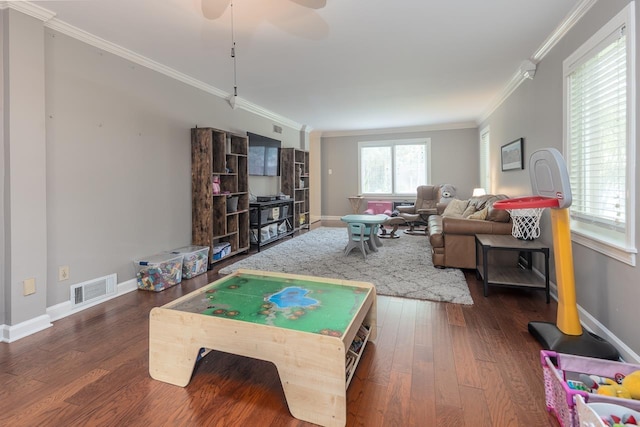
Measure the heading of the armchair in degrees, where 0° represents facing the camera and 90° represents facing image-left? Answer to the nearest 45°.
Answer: approximately 45°

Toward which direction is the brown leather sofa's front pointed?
to the viewer's left

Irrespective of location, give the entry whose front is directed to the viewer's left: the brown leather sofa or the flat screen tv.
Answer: the brown leather sofa

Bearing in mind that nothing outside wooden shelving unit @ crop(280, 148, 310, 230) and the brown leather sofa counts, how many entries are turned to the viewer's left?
1

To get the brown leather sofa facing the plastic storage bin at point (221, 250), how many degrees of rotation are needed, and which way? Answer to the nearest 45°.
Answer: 0° — it already faces it

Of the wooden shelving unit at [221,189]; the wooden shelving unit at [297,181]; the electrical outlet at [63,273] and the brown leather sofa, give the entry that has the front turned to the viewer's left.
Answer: the brown leather sofa

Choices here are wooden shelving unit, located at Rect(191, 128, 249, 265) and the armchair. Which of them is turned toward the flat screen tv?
the armchair

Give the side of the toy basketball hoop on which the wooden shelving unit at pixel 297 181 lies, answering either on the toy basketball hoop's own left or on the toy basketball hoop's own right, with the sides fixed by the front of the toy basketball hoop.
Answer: on the toy basketball hoop's own right

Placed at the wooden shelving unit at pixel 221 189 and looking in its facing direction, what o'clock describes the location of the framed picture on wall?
The framed picture on wall is roughly at 11 o'clock from the wooden shelving unit.
